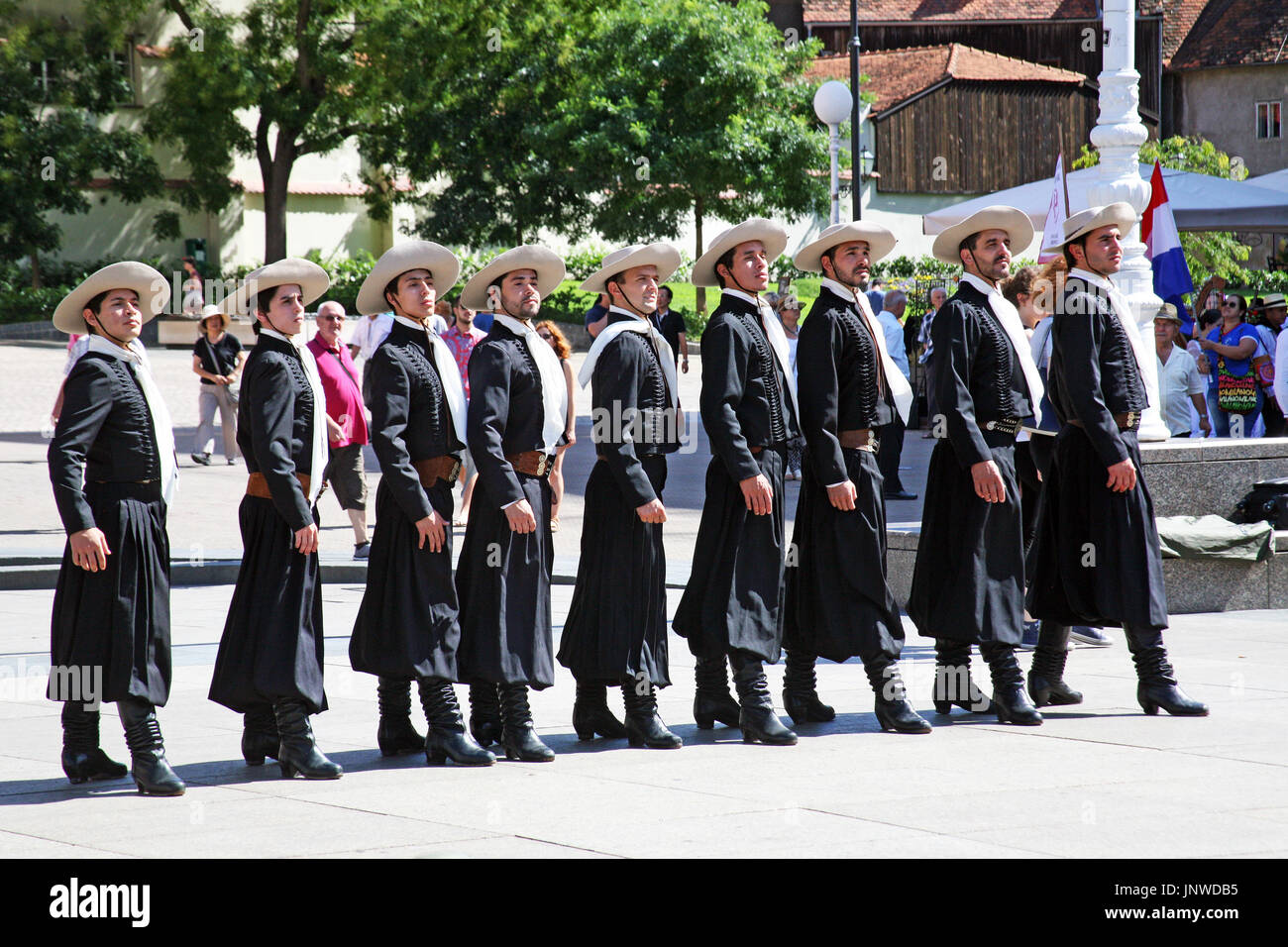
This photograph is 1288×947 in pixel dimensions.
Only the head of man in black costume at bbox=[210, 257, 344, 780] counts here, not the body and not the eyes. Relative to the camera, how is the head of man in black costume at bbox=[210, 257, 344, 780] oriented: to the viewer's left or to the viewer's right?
to the viewer's right

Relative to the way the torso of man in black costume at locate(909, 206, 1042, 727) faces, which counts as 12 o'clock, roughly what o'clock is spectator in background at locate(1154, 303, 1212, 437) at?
The spectator in background is roughly at 8 o'clock from the man in black costume.

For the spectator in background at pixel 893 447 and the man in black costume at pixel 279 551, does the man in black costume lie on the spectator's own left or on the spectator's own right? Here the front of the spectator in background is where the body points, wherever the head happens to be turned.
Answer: on the spectator's own right

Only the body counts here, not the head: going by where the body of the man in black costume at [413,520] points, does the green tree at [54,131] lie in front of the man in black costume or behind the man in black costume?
behind

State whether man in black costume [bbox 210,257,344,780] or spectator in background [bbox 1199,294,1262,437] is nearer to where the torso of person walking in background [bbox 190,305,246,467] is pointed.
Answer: the man in black costume

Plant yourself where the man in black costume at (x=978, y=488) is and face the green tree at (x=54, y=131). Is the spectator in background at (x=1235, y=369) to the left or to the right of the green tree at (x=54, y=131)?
right

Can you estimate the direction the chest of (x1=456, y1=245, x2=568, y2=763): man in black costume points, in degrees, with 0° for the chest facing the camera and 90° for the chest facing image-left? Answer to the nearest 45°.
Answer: approximately 315°

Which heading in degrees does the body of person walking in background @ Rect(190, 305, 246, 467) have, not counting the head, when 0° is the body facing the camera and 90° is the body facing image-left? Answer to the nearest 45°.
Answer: approximately 0°

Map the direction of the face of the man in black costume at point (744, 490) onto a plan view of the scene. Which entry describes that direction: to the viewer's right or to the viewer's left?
to the viewer's right

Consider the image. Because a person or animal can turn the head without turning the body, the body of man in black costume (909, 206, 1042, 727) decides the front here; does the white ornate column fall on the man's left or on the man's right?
on the man's left

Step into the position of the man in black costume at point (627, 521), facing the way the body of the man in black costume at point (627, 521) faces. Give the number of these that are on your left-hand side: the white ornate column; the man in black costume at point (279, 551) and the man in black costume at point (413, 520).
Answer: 1

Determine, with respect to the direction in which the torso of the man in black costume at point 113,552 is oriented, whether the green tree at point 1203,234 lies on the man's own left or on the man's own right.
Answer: on the man's own left

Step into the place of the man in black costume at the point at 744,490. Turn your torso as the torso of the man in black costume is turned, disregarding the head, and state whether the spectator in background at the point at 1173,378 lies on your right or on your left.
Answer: on your left

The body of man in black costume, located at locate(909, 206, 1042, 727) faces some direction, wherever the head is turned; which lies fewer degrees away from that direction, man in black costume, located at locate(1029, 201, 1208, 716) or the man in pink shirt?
the man in black costume
